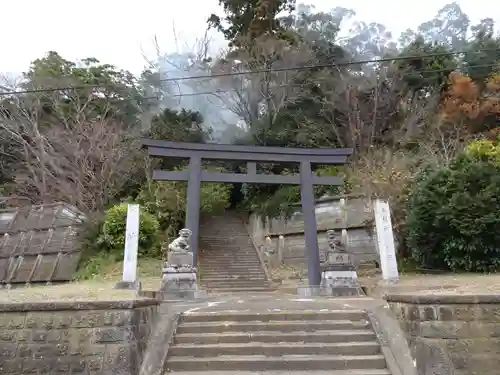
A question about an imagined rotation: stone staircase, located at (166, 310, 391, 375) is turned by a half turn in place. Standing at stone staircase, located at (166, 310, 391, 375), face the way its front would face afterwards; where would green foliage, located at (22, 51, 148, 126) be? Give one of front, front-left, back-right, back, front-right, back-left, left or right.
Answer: front-left

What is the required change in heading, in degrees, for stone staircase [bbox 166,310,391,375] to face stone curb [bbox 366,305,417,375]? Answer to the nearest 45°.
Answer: approximately 90° to its left

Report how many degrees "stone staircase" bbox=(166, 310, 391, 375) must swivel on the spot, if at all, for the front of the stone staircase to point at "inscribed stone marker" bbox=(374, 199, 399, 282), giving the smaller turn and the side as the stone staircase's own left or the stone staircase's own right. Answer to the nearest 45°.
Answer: approximately 135° to the stone staircase's own left

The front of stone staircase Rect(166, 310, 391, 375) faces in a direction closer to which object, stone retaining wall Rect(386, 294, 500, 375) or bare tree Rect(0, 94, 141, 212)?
the stone retaining wall

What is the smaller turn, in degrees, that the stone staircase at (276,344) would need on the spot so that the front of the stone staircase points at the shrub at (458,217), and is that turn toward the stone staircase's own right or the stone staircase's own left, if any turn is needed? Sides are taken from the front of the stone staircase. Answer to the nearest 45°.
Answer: approximately 135° to the stone staircase's own left

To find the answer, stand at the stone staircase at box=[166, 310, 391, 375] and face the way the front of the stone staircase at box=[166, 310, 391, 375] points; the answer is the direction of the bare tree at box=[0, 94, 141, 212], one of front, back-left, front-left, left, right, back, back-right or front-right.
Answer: back-right

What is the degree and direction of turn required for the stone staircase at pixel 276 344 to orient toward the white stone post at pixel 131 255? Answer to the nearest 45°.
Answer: approximately 135° to its right

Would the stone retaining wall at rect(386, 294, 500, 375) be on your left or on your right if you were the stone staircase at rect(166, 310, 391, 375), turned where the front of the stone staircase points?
on your left

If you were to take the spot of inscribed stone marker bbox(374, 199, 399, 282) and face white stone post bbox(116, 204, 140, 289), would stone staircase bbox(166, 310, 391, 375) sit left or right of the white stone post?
left

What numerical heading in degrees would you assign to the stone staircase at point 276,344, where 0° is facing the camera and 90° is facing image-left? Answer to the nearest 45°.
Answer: approximately 0°
